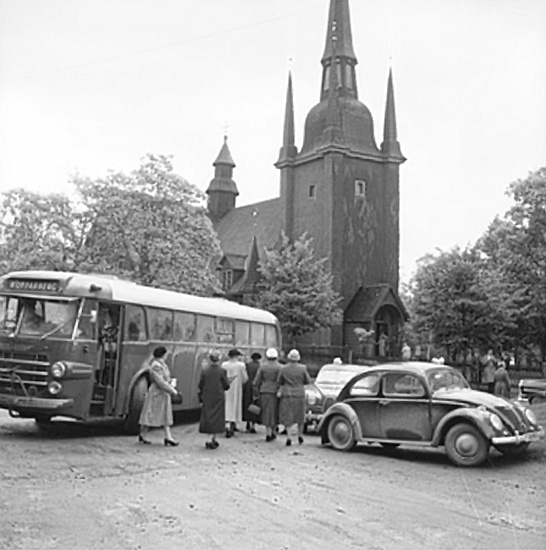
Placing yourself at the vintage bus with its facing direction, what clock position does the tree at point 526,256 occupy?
The tree is roughly at 6 o'clock from the vintage bus.

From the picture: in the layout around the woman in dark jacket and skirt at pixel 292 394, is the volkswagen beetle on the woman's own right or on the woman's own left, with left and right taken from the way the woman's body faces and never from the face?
on the woman's own right

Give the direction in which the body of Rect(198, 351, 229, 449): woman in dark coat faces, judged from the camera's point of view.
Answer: away from the camera

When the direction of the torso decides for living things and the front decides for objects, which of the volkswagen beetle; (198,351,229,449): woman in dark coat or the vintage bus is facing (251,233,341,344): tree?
the woman in dark coat

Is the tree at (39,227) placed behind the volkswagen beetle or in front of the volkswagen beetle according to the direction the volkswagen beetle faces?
behind

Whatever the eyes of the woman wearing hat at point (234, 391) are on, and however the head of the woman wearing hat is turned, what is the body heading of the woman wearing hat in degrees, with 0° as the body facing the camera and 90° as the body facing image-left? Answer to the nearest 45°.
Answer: approximately 180°

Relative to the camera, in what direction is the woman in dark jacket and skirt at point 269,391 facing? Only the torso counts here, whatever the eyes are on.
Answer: away from the camera

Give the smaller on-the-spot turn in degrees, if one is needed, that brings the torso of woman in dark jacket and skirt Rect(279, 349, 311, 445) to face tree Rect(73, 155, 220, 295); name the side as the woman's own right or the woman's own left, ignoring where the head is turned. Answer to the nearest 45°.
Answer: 0° — they already face it

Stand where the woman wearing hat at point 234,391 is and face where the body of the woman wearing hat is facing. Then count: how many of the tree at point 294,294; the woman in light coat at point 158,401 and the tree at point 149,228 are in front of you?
2
